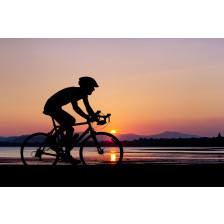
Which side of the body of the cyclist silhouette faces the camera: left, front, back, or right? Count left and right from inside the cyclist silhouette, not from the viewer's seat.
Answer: right
